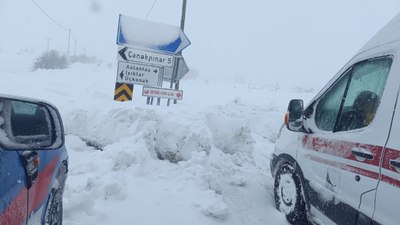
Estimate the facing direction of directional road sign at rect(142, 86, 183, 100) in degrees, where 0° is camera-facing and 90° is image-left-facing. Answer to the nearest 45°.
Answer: approximately 0°

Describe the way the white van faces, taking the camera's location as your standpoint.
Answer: facing away from the viewer and to the left of the viewer

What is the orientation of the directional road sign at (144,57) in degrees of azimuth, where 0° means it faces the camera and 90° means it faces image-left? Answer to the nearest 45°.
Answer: approximately 0°

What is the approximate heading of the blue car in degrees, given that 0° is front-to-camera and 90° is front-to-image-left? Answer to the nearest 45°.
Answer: approximately 225°

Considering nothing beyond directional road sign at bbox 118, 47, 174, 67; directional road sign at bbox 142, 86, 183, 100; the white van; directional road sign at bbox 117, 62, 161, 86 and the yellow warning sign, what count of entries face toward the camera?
4

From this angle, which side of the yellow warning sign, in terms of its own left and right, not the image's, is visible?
front

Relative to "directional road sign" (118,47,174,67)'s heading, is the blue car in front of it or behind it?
in front

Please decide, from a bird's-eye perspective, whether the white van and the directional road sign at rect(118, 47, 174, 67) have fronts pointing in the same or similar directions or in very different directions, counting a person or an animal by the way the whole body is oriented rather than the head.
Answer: very different directions

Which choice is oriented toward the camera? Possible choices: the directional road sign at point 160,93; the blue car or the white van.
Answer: the directional road sign

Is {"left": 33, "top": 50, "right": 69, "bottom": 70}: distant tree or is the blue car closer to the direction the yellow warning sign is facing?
the blue car

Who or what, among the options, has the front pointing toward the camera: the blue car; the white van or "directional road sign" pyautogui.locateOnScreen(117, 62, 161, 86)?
the directional road sign

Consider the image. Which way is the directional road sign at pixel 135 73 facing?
toward the camera
